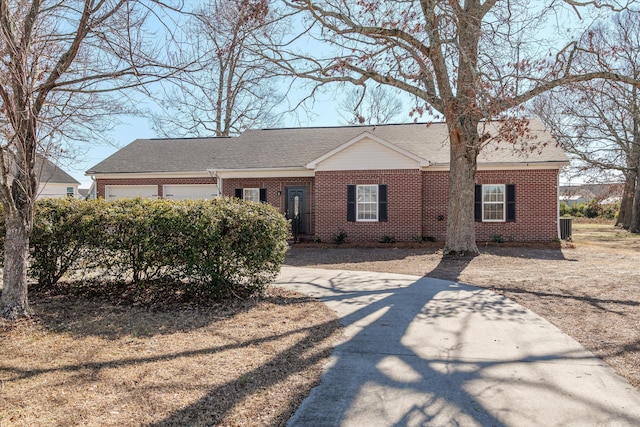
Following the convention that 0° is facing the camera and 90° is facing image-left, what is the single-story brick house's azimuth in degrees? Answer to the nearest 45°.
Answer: approximately 0°

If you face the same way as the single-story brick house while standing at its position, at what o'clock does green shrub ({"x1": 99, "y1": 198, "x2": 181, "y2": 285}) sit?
The green shrub is roughly at 1 o'clock from the single-story brick house.

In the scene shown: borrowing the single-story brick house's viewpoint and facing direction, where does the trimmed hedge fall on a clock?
The trimmed hedge is roughly at 1 o'clock from the single-story brick house.

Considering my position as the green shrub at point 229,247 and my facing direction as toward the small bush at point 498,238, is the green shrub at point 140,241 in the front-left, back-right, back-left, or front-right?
back-left

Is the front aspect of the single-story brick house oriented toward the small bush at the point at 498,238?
no

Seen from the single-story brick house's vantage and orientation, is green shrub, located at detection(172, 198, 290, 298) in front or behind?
in front

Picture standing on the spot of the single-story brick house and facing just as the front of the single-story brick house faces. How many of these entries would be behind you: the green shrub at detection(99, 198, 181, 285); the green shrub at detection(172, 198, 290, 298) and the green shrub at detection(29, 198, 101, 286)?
0
